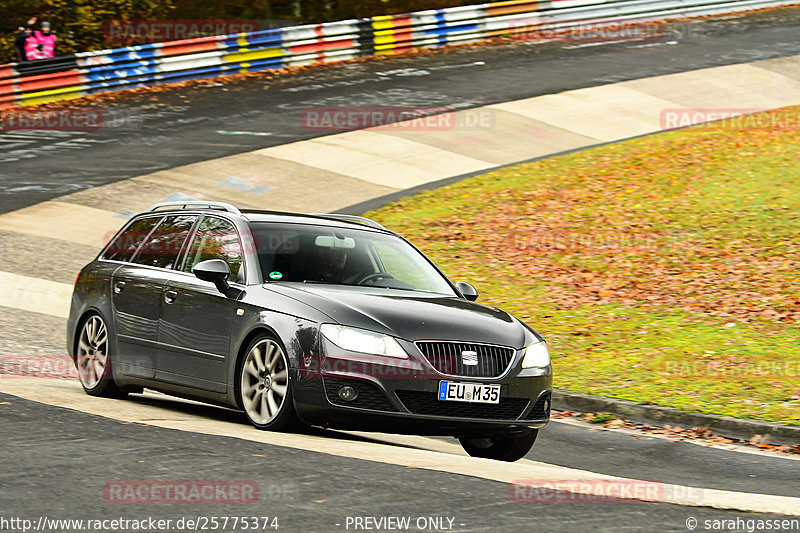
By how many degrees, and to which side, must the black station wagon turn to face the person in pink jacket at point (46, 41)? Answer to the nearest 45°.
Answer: approximately 135° to its left

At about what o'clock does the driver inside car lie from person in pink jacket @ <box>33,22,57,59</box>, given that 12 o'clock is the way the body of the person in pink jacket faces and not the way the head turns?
The driver inside car is roughly at 12 o'clock from the person in pink jacket.

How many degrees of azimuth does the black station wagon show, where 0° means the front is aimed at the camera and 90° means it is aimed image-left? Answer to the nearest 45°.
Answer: approximately 315°

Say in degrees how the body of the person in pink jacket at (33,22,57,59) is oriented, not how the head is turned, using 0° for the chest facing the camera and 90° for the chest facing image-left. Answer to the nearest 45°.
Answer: approximately 0°

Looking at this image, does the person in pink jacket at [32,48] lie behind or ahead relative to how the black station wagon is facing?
behind

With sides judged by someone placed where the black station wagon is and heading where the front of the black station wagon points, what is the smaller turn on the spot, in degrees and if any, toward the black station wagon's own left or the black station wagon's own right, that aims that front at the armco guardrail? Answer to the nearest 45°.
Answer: approximately 135° to the black station wagon's own left
